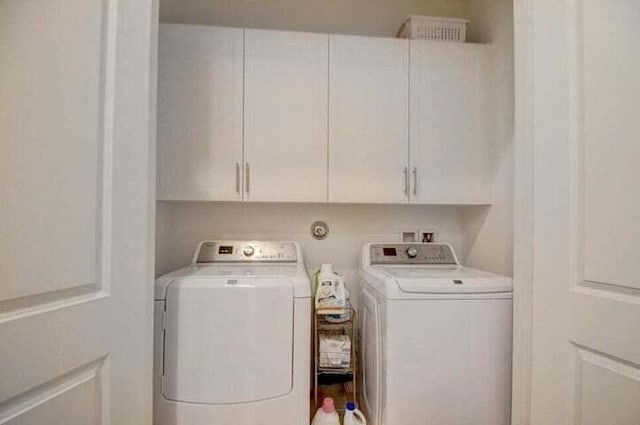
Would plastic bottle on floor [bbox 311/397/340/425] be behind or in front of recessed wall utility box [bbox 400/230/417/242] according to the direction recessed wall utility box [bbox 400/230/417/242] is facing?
in front

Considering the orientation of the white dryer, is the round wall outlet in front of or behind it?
behind

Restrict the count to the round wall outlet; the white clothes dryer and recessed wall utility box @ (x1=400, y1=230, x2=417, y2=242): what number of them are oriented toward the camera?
3

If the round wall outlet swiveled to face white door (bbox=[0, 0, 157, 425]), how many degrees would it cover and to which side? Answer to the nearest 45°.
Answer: approximately 45° to its right

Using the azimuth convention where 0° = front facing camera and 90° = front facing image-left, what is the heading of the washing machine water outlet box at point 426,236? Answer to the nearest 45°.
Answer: approximately 0°

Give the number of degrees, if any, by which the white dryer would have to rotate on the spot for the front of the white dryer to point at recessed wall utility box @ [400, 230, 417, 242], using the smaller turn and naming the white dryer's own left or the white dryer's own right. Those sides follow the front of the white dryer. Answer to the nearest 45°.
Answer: approximately 135° to the white dryer's own left

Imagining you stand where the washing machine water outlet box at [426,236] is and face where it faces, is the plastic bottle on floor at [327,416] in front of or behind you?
in front

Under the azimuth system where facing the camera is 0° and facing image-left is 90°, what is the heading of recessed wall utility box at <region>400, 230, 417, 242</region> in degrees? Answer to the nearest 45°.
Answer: approximately 0°

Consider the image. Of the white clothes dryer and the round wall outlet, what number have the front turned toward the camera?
2

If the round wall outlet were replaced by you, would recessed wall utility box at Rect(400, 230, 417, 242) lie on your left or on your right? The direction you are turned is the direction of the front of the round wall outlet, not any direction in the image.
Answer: on your left

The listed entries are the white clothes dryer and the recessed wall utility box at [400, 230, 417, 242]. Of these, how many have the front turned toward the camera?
2
